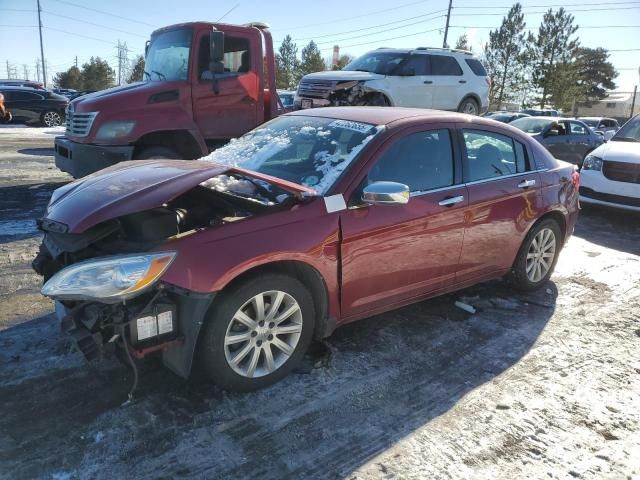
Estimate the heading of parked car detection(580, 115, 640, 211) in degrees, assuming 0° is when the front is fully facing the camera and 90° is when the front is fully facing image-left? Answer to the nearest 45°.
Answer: approximately 45°

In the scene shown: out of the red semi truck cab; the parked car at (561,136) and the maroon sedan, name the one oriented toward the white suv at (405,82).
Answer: the parked car

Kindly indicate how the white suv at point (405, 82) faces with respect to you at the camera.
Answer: facing the viewer and to the left of the viewer

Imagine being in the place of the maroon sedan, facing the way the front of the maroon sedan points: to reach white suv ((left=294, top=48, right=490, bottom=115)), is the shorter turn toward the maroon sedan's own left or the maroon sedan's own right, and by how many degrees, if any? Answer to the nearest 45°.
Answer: approximately 135° to the maroon sedan's own right

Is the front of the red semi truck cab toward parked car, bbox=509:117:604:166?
no

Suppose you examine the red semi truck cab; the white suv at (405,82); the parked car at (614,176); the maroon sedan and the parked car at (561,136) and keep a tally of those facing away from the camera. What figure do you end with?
0

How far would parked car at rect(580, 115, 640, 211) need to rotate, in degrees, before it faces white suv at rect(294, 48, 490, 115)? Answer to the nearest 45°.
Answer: approximately 90° to its right

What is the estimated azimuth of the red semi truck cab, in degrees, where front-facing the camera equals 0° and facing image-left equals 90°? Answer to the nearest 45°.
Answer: approximately 45°

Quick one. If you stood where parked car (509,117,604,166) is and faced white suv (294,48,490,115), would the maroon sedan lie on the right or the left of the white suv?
left

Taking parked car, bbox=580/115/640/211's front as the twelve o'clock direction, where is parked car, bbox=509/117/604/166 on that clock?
parked car, bbox=509/117/604/166 is roughly at 4 o'clock from parked car, bbox=580/115/640/211.

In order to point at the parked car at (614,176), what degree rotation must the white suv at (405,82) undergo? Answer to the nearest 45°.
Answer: approximately 90° to its left
